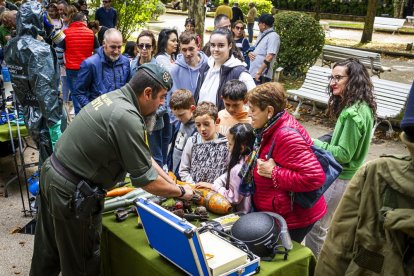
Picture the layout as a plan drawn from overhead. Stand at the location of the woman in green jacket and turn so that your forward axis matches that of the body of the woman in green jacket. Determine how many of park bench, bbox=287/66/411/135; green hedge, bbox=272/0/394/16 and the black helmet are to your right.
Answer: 2

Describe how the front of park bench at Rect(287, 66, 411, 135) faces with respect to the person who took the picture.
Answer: facing the viewer and to the left of the viewer

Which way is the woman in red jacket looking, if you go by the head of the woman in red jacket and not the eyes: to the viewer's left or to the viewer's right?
to the viewer's left

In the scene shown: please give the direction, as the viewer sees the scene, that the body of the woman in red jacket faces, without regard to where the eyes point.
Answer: to the viewer's left

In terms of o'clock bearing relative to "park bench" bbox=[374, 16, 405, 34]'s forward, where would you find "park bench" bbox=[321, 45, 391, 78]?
"park bench" bbox=[321, 45, 391, 78] is roughly at 12 o'clock from "park bench" bbox=[374, 16, 405, 34].

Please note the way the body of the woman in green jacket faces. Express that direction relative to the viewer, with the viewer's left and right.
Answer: facing to the left of the viewer

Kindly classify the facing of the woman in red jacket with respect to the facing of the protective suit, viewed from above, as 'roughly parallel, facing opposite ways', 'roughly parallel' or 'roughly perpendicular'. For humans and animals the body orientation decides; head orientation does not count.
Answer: roughly perpendicular
